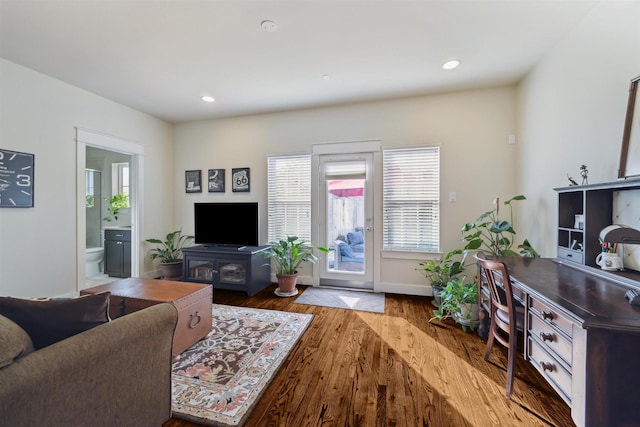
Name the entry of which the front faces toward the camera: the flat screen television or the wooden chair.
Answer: the flat screen television

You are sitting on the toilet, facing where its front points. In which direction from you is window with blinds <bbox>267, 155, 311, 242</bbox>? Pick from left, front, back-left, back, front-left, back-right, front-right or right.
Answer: left

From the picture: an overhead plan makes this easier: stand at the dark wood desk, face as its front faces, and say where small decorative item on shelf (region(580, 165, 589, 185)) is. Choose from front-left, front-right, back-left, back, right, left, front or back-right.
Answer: back-right

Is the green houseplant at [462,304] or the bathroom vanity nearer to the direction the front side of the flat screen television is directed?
the green houseplant

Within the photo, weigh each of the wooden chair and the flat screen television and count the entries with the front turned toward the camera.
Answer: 1

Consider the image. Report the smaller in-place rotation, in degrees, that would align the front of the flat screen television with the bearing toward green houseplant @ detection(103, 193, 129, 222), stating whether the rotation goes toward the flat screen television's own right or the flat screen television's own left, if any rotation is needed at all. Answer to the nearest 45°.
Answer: approximately 135° to the flat screen television's own right

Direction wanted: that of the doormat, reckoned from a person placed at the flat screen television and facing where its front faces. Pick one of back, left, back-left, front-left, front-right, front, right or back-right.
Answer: front-left

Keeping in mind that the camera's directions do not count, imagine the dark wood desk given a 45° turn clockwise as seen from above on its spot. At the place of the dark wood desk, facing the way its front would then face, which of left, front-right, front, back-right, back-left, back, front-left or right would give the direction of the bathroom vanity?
front

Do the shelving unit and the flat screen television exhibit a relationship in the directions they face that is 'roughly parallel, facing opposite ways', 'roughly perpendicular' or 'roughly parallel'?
roughly perpendicular

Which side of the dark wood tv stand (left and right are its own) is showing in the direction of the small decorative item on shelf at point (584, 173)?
left

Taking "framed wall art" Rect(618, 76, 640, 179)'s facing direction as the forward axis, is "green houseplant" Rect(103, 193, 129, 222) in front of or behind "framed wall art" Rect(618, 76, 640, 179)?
in front

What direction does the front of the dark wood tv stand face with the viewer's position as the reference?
facing the viewer and to the left of the viewer

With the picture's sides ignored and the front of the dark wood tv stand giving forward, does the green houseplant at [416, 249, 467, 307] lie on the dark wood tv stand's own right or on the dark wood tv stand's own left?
on the dark wood tv stand's own left

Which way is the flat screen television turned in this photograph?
toward the camera

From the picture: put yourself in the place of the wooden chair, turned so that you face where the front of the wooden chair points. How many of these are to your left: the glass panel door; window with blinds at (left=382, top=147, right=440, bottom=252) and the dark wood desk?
2
